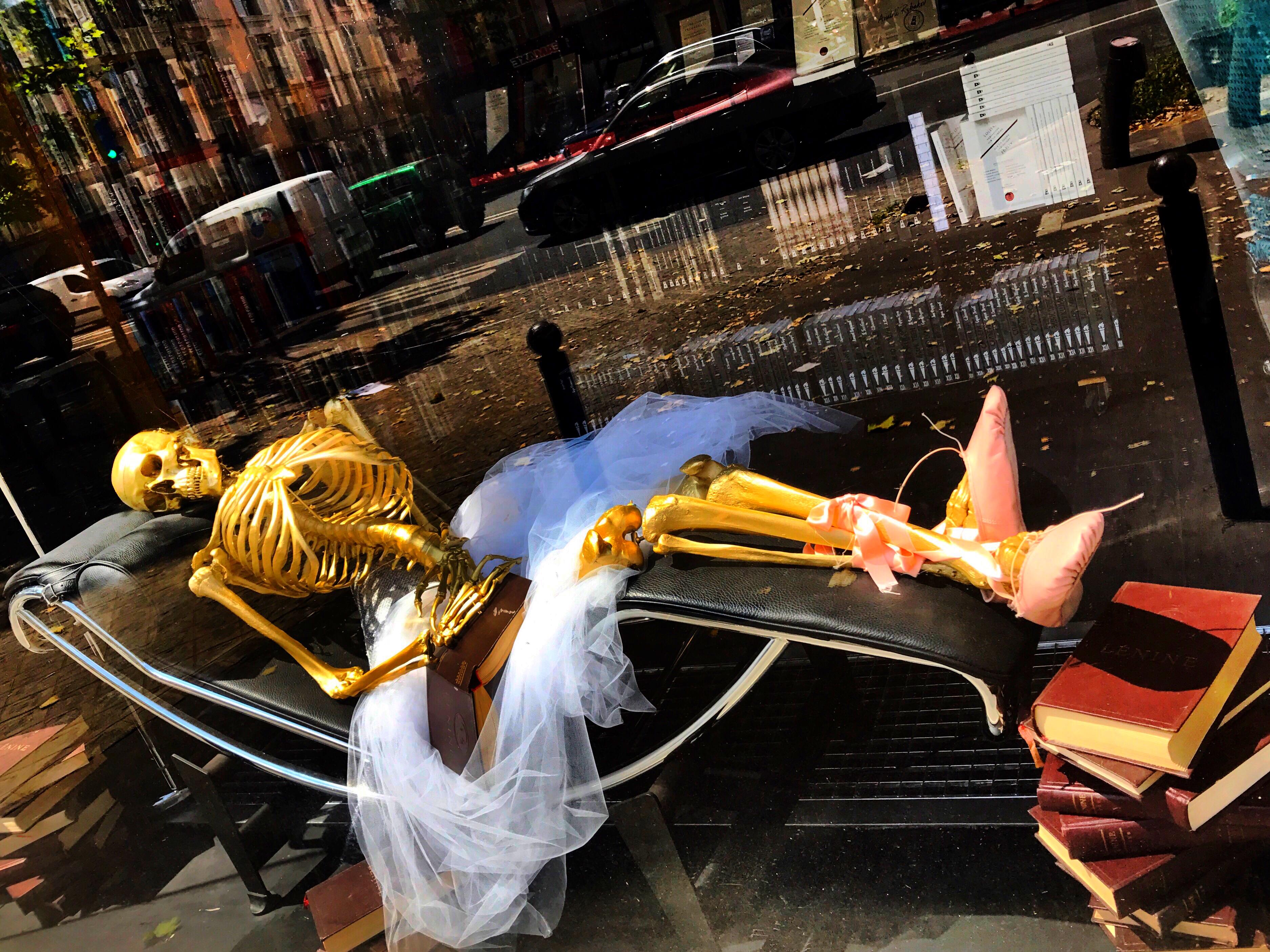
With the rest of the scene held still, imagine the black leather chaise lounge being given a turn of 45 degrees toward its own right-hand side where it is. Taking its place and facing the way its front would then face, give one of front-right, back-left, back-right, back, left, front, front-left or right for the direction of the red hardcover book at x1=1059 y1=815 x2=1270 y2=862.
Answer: front

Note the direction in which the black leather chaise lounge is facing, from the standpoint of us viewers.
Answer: facing to the right of the viewer

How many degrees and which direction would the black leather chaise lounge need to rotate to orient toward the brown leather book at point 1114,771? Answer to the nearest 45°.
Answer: approximately 45° to its right

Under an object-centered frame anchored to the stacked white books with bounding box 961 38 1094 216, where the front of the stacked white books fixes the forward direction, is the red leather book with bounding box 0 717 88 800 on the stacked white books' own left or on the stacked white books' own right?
on the stacked white books' own right
